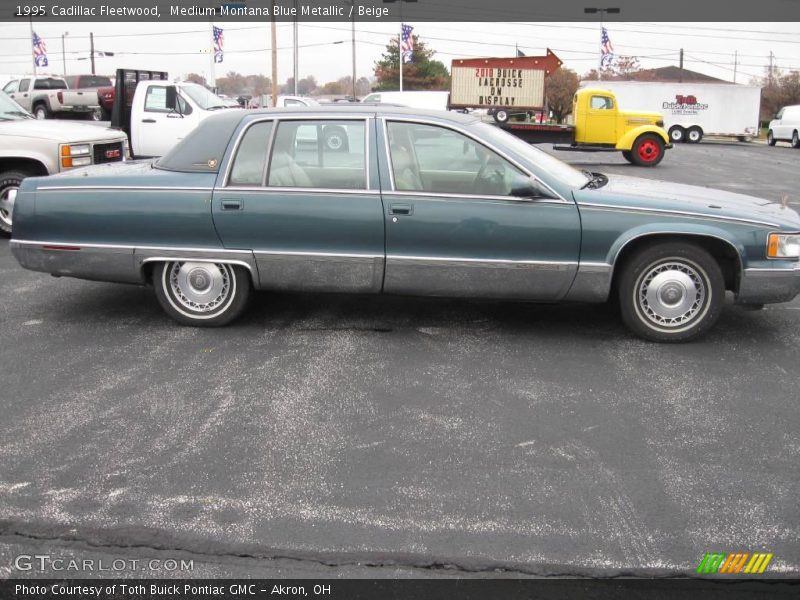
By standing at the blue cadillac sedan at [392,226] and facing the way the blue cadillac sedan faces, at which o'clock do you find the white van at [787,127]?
The white van is roughly at 10 o'clock from the blue cadillac sedan.

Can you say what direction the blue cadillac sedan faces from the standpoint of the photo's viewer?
facing to the right of the viewer

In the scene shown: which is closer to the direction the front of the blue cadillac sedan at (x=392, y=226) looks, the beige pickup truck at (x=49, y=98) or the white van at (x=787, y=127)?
the white van

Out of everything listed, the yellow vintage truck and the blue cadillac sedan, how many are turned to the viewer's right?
2

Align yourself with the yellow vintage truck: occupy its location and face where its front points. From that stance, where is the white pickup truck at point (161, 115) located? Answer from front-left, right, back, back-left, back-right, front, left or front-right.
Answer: back-right

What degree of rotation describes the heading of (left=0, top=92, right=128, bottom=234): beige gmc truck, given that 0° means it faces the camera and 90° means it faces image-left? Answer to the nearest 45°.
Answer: approximately 315°

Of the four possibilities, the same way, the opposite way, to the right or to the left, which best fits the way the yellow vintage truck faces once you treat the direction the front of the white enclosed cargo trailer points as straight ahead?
the opposite way

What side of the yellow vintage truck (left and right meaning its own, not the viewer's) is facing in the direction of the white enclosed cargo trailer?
left

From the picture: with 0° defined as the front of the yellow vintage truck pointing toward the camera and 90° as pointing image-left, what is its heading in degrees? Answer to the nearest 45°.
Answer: approximately 270°

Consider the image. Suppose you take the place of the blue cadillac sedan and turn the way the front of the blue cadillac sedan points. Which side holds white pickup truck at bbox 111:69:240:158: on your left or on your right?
on your left

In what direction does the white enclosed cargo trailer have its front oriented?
to the viewer's left
